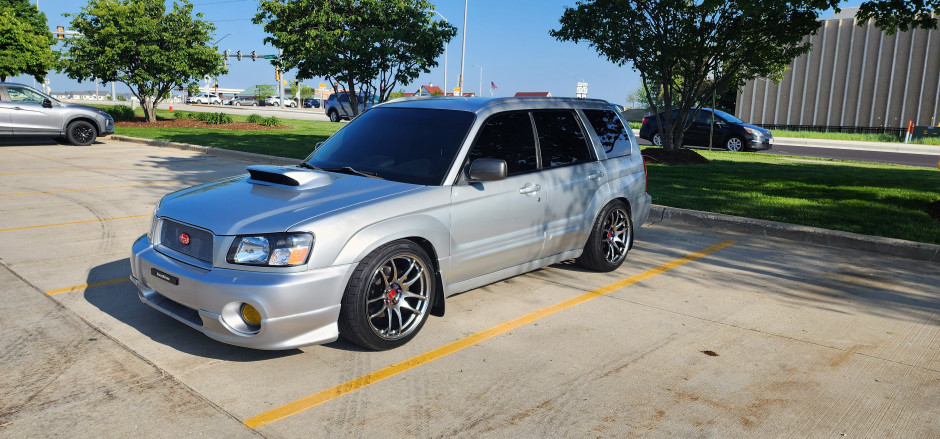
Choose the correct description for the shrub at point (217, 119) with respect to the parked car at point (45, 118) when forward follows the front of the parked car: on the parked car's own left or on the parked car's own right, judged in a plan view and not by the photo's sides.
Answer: on the parked car's own left

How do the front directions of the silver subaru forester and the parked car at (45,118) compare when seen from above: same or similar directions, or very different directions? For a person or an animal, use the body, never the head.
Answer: very different directions

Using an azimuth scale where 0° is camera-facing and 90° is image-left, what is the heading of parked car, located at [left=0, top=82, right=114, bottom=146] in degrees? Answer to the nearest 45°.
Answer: approximately 270°

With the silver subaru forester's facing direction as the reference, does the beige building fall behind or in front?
behind

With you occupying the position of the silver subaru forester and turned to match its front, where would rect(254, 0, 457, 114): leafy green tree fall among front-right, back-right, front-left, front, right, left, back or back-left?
back-right

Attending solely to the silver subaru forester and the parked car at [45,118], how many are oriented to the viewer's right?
1

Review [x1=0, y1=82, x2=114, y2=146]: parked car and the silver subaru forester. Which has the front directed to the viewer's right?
the parked car

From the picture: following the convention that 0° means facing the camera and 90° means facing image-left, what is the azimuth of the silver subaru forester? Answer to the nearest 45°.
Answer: approximately 45°

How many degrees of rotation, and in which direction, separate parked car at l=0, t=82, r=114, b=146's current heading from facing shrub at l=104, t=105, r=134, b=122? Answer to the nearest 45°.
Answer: approximately 90° to its left

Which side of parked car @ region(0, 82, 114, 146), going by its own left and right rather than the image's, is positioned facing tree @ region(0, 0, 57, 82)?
left

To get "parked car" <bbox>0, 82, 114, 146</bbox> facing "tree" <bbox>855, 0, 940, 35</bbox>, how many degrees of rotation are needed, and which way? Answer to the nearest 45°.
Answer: approximately 45° to its right

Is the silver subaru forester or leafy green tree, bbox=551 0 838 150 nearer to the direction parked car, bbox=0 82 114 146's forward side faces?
the leafy green tree

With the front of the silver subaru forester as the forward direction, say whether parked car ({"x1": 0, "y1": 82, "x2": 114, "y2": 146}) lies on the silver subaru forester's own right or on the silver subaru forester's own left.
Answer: on the silver subaru forester's own right

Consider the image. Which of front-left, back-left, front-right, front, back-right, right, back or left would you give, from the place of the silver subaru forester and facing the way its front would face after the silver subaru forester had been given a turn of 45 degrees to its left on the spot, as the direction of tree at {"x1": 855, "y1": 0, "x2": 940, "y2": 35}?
back-left

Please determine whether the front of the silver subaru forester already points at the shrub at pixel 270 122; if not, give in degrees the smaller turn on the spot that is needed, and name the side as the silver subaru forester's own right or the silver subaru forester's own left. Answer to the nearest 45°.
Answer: approximately 135° to the silver subaru forester's own right
